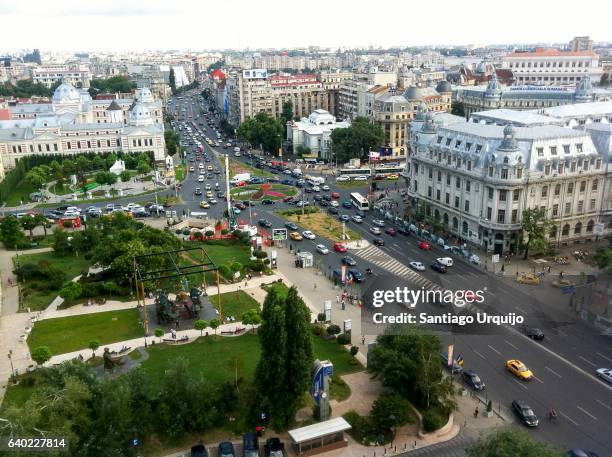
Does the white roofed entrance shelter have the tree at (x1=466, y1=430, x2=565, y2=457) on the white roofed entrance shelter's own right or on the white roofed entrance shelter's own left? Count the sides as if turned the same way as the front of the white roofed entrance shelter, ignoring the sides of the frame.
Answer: on the white roofed entrance shelter's own left

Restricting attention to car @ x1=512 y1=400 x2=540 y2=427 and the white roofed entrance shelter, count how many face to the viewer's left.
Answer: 0

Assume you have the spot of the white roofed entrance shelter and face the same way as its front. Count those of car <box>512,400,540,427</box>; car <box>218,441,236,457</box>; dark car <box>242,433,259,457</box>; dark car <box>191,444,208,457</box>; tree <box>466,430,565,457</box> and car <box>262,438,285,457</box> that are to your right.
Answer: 4

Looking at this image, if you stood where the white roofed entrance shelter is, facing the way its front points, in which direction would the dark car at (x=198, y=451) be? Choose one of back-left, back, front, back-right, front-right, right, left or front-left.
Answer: right

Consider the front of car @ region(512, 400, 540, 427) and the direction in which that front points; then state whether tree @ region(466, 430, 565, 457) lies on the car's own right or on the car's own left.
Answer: on the car's own right

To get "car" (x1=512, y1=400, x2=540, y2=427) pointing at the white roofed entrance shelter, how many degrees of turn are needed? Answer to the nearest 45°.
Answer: approximately 90° to its right

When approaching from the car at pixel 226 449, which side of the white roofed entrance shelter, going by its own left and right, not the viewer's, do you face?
right

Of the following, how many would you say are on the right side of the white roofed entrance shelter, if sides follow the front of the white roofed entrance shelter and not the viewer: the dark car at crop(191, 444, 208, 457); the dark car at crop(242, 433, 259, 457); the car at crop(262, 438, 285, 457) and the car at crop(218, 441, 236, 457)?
4

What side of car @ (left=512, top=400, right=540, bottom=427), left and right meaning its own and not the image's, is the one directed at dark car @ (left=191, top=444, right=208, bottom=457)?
right

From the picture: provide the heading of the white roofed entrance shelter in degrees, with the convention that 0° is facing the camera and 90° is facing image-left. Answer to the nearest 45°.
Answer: approximately 0°
